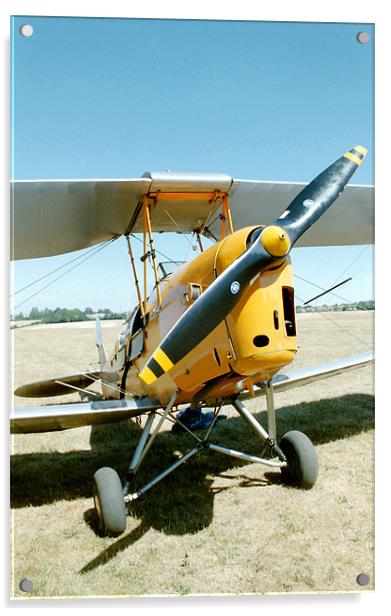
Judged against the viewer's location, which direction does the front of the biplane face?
facing the viewer and to the right of the viewer
